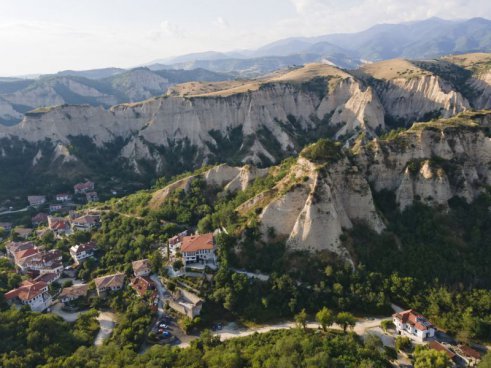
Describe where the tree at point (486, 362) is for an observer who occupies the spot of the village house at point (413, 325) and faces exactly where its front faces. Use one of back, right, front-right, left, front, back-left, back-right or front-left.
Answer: left

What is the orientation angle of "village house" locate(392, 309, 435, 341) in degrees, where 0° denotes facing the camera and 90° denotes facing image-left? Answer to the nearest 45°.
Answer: approximately 45°

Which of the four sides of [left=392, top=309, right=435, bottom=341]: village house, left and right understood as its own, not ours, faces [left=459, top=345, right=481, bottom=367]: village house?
left

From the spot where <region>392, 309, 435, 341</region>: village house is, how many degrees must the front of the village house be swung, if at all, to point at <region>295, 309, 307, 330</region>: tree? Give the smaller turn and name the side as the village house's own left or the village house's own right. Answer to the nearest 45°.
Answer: approximately 45° to the village house's own right

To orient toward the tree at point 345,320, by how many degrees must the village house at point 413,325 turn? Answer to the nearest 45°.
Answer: approximately 45° to its right

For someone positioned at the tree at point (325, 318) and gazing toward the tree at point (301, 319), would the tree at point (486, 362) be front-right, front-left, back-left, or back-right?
back-left

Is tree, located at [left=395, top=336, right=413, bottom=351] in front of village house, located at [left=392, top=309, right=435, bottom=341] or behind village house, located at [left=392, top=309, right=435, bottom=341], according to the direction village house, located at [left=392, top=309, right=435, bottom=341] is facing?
in front

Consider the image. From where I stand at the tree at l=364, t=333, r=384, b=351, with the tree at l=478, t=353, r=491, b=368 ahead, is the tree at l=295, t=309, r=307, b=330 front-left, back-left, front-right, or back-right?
back-left

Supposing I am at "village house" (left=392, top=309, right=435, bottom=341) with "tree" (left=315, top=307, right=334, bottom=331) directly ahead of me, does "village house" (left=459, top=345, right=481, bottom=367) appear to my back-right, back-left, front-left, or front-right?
back-left
